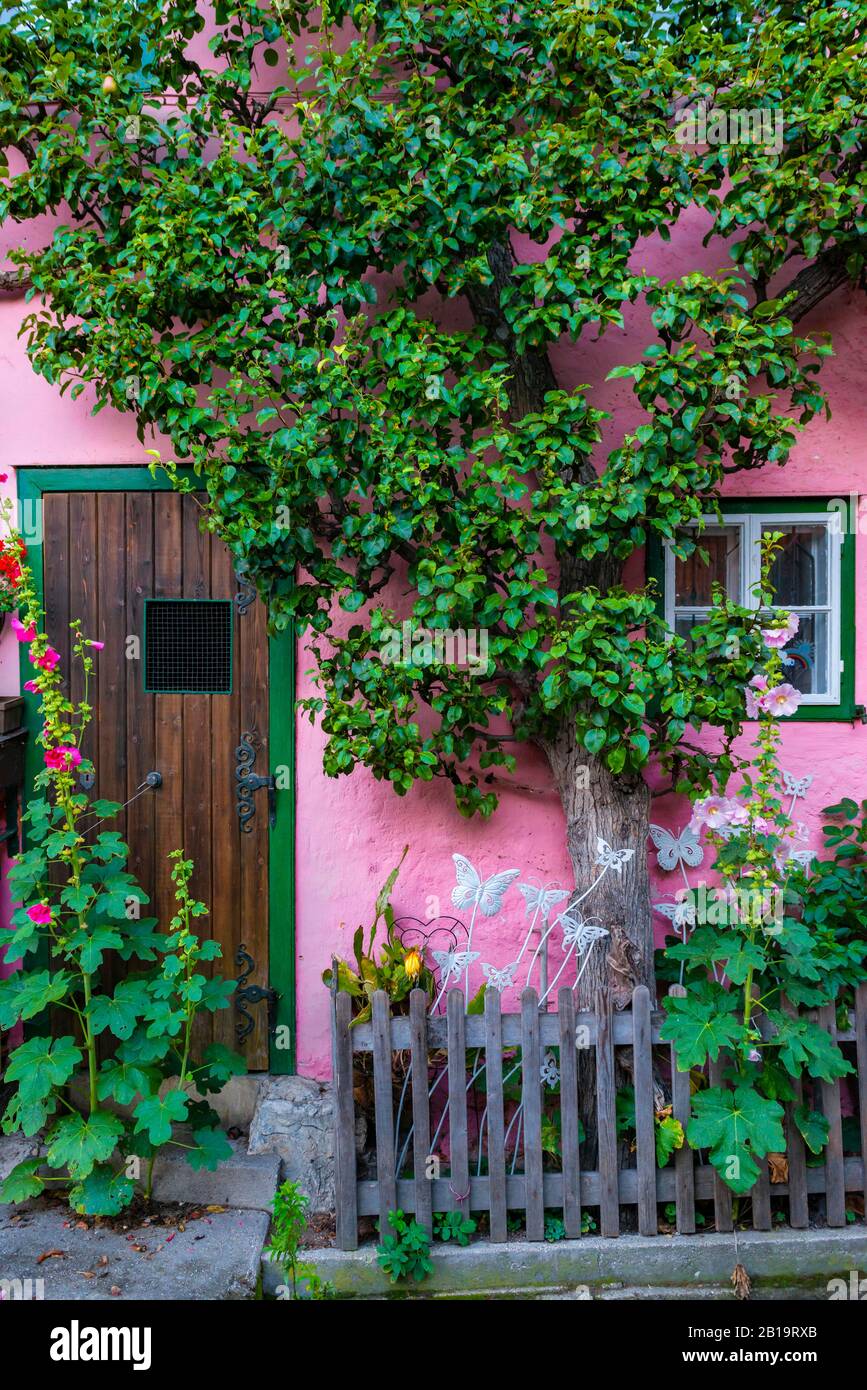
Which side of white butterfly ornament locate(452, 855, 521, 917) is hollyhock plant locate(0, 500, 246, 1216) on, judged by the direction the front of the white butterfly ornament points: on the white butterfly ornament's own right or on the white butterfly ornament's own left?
on the white butterfly ornament's own right

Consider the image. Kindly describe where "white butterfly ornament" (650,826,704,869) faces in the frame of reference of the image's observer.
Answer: facing the viewer

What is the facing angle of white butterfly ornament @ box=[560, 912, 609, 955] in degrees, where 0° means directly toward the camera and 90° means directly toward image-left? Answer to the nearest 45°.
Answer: approximately 0°

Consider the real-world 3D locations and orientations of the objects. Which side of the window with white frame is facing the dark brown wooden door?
right

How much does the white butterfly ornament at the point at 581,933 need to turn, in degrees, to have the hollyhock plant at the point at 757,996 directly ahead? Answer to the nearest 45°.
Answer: approximately 45° to its left

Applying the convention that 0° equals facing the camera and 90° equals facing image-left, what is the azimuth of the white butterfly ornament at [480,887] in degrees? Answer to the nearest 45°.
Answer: approximately 0°

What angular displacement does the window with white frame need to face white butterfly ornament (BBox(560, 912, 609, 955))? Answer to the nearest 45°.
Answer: approximately 45° to its right
